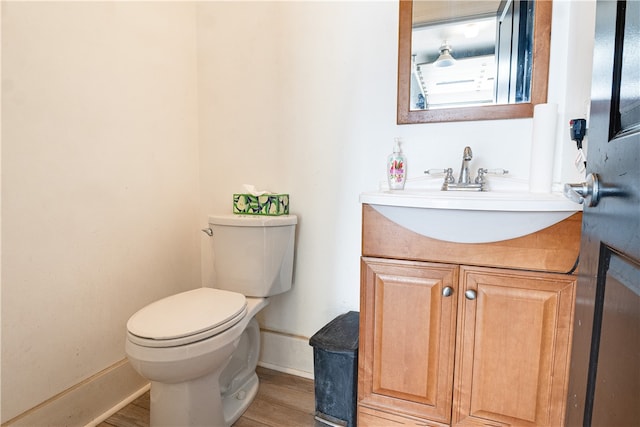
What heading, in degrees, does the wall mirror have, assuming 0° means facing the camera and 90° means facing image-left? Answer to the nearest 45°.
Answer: approximately 0°

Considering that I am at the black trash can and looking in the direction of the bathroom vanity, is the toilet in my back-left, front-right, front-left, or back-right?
back-right

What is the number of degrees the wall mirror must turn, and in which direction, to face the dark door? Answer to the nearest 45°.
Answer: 0° — it already faces it

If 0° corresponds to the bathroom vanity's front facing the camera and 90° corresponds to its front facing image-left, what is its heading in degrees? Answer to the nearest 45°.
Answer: approximately 0°

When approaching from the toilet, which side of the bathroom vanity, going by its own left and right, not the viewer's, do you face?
right

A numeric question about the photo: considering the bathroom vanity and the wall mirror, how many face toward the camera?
2

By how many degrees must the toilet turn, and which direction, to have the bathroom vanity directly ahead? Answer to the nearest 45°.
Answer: approximately 90° to its left
